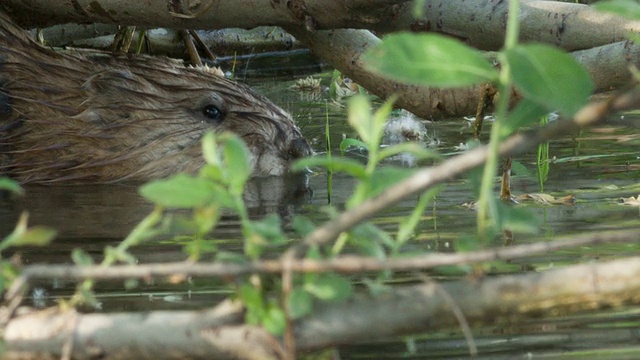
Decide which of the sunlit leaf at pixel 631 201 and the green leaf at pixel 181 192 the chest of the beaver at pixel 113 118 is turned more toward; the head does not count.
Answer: the sunlit leaf

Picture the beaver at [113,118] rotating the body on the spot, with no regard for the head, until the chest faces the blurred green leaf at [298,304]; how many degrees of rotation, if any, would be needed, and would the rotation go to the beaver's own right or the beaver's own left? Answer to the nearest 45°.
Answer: approximately 90° to the beaver's own right

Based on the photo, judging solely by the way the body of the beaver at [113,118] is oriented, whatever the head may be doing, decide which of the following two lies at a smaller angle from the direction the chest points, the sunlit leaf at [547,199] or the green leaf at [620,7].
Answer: the sunlit leaf

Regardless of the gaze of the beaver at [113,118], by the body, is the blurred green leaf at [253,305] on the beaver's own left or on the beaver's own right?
on the beaver's own right

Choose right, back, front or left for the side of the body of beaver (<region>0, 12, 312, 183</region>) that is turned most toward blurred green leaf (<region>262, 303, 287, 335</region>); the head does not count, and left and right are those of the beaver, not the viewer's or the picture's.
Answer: right

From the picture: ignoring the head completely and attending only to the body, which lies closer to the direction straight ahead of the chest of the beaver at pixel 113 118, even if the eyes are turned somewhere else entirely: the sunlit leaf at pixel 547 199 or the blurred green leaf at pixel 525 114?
the sunlit leaf

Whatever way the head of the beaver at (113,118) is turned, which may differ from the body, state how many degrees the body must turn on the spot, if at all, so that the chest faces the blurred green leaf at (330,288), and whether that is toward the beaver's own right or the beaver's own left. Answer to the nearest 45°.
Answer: approximately 90° to the beaver's own right

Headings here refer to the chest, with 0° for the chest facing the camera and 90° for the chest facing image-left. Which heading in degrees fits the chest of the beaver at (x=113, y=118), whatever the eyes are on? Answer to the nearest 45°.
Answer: approximately 270°

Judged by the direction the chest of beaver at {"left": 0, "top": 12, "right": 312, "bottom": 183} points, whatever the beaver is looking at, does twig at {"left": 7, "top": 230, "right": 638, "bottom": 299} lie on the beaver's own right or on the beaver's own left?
on the beaver's own right

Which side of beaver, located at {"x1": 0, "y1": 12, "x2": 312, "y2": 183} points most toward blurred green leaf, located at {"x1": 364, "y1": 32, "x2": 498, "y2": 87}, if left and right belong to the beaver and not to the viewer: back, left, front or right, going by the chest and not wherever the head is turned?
right
